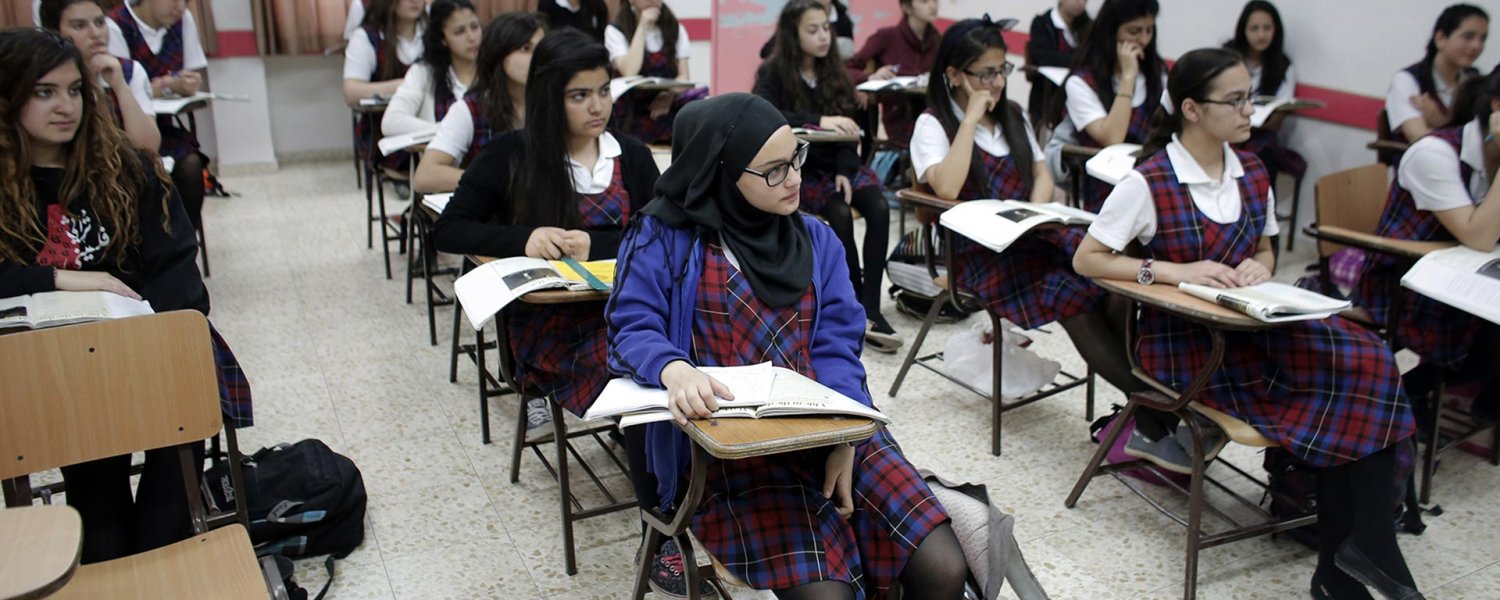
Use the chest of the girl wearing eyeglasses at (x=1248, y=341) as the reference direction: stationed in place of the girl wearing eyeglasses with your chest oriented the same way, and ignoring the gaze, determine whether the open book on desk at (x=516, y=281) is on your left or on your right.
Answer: on your right

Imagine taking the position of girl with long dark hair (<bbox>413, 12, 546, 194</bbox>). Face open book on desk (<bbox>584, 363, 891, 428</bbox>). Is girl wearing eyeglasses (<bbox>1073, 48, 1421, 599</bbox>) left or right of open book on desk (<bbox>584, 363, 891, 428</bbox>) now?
left
